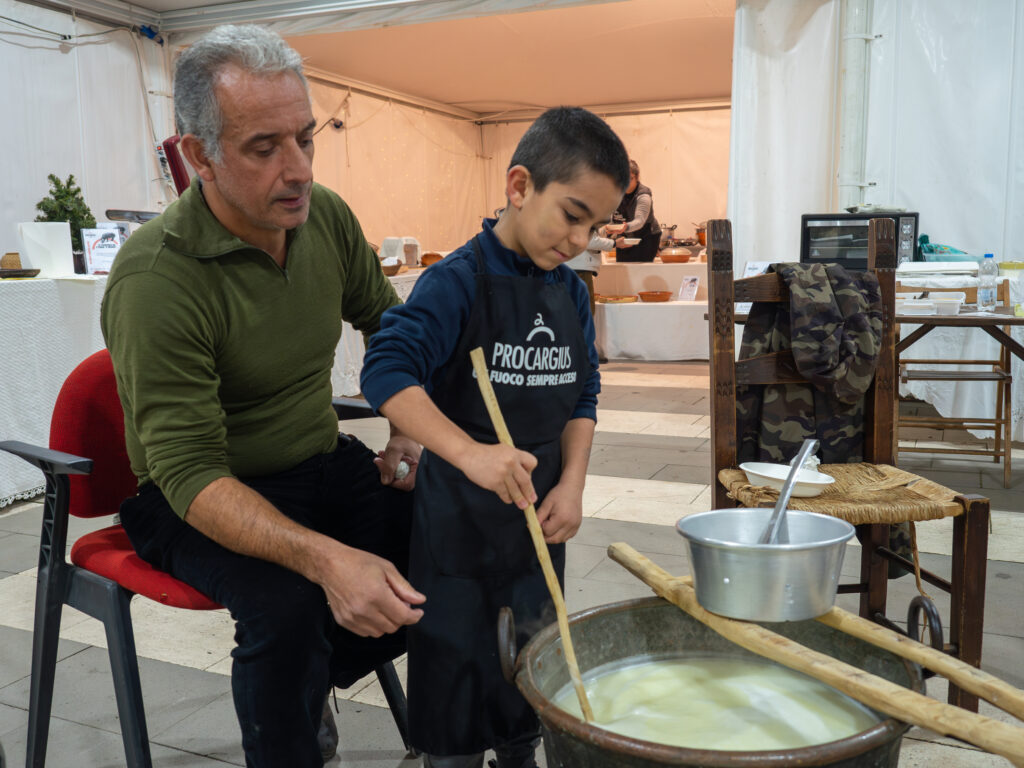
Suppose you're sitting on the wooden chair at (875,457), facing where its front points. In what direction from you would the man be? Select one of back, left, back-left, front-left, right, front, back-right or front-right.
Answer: right

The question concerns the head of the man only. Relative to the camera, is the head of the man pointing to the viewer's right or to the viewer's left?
to the viewer's right

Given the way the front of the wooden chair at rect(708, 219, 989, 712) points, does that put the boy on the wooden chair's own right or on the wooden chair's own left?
on the wooden chair's own right

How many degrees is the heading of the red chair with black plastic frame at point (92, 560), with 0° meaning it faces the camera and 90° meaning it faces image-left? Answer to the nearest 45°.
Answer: approximately 315°

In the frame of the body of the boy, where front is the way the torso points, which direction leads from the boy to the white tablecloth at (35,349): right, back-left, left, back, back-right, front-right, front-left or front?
back

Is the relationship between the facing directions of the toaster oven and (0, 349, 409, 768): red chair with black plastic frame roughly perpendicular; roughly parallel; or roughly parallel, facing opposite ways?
roughly perpendicular

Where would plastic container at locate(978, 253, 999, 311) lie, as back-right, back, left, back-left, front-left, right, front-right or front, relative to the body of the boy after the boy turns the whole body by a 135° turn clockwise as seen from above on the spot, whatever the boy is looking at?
back-right

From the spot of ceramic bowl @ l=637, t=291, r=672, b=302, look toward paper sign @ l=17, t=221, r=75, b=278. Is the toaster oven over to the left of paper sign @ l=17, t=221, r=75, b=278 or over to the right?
left

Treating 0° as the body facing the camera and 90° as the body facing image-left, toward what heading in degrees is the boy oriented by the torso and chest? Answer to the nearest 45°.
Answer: approximately 315°

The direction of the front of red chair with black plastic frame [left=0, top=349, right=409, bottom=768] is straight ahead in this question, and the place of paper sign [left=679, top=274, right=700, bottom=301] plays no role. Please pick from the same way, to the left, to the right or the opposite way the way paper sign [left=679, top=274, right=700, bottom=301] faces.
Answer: to the right

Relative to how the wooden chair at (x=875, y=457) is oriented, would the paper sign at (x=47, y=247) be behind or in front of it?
behind

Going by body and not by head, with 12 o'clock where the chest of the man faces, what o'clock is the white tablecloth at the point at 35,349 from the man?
The white tablecloth is roughly at 7 o'clock from the man.

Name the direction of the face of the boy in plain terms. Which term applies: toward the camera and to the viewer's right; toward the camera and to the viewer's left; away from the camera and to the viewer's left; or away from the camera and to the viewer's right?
toward the camera and to the viewer's right

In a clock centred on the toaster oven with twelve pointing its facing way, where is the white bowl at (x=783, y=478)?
The white bowl is roughly at 12 o'clock from the toaster oven.

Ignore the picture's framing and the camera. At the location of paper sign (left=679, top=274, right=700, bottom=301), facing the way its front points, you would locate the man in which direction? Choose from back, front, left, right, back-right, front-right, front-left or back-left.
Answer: front

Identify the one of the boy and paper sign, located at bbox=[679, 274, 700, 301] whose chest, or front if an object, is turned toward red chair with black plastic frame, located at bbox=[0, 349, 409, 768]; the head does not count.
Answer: the paper sign

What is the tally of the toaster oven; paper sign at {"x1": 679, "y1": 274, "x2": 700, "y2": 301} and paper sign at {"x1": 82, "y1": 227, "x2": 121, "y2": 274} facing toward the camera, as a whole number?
3

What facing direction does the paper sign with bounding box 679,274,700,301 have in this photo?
toward the camera
